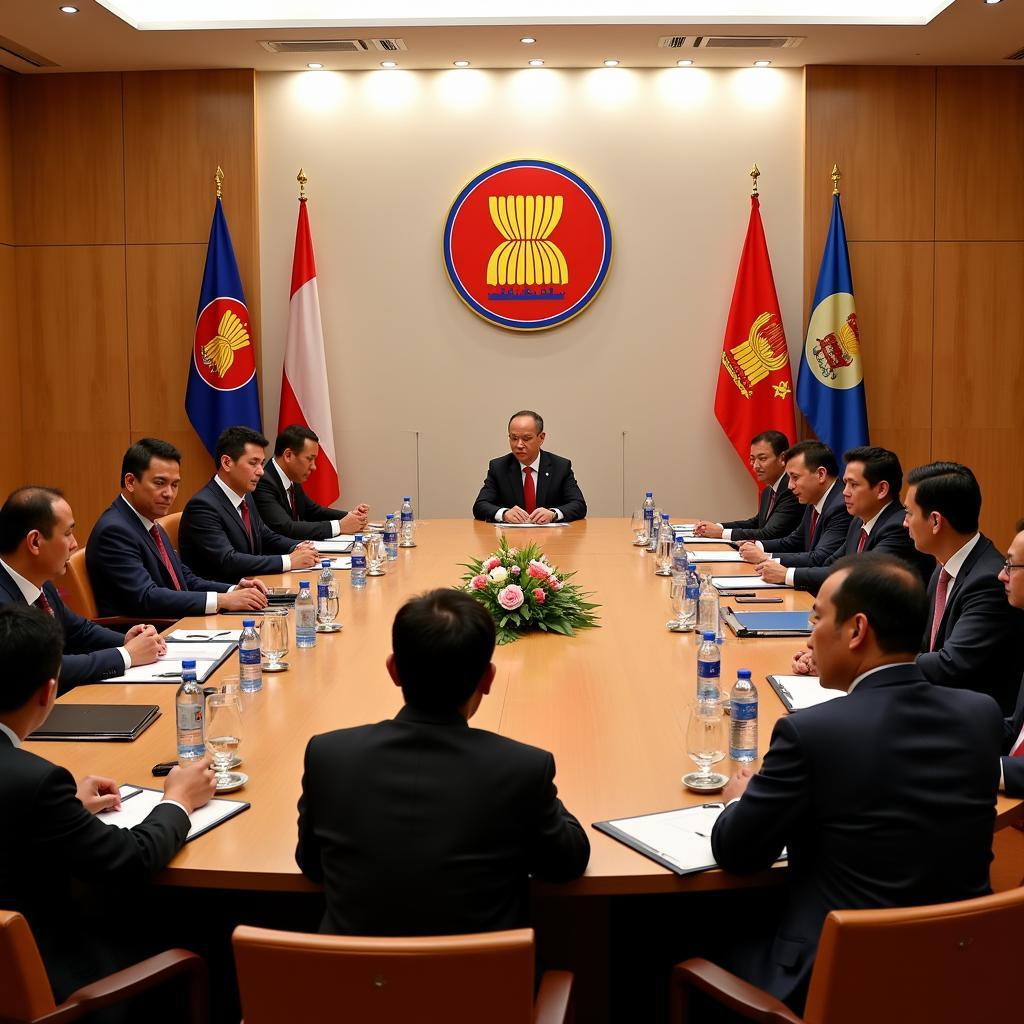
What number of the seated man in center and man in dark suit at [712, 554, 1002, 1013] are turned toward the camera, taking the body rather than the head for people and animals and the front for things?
1

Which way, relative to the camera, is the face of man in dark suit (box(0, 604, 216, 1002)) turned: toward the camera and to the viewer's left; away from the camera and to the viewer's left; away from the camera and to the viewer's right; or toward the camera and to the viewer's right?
away from the camera and to the viewer's right

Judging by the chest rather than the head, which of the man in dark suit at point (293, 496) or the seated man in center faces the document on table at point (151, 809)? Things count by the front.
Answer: the seated man in center

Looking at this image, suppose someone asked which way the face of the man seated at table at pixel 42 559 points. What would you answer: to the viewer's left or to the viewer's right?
to the viewer's right

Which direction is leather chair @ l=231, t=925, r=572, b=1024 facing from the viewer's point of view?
away from the camera

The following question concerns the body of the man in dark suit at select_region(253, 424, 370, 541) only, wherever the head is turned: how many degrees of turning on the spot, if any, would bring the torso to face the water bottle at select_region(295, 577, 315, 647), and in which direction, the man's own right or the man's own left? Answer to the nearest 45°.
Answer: approximately 90° to the man's own right

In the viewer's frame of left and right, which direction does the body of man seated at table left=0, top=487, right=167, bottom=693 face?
facing to the right of the viewer

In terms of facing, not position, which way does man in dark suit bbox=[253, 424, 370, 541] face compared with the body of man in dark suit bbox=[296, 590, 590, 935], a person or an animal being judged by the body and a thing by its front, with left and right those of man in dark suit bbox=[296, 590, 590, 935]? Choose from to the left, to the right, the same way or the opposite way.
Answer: to the right

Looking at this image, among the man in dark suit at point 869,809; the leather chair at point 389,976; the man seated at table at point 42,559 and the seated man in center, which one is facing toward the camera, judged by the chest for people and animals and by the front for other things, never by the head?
the seated man in center

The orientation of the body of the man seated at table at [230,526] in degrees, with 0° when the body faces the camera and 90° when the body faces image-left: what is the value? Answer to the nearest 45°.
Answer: approximately 315°

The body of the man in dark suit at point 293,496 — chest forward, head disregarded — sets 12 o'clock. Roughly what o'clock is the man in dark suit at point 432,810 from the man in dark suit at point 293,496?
the man in dark suit at point 432,810 is roughly at 3 o'clock from the man in dark suit at point 293,496.

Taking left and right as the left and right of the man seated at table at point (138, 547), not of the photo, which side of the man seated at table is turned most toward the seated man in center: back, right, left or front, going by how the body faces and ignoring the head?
left

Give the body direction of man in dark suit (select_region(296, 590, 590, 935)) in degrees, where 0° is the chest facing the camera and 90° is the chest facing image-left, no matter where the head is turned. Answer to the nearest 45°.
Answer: approximately 180°

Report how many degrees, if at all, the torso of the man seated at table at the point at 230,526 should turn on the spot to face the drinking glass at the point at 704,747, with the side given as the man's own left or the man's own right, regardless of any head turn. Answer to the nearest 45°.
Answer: approximately 45° to the man's own right

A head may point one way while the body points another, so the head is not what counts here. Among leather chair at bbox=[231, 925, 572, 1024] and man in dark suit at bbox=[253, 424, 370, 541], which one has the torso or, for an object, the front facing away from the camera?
the leather chair

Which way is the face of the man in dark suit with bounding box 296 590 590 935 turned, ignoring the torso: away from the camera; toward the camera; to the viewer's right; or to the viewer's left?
away from the camera
